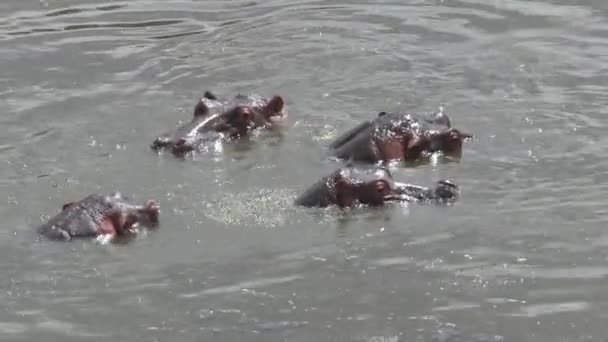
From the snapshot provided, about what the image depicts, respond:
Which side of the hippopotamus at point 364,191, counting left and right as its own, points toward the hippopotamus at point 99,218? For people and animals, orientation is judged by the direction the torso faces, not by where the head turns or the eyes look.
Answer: back

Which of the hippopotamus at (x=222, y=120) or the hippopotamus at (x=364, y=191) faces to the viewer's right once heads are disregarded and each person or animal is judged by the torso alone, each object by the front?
the hippopotamus at (x=364, y=191)

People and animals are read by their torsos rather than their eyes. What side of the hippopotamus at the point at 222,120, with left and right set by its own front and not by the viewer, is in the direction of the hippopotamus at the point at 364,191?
left

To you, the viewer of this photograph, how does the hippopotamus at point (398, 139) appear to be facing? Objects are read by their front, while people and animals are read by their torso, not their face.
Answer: facing to the right of the viewer

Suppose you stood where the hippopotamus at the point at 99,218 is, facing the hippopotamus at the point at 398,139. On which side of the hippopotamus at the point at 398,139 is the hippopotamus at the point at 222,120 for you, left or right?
left

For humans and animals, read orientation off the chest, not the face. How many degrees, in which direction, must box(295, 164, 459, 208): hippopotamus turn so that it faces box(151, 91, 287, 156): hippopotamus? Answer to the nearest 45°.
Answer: approximately 135° to its left

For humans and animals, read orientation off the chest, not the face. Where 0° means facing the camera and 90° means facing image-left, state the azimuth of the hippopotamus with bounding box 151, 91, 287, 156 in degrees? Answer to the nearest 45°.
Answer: approximately 45°

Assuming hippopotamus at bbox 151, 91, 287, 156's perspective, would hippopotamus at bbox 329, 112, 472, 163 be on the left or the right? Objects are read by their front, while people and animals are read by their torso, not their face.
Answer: on its left

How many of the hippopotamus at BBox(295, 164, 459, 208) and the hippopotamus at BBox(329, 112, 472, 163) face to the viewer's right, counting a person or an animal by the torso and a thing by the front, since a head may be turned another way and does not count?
2

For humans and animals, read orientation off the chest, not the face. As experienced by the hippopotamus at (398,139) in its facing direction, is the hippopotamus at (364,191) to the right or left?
on its right

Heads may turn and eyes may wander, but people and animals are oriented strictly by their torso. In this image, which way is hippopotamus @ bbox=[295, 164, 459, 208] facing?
to the viewer's right
